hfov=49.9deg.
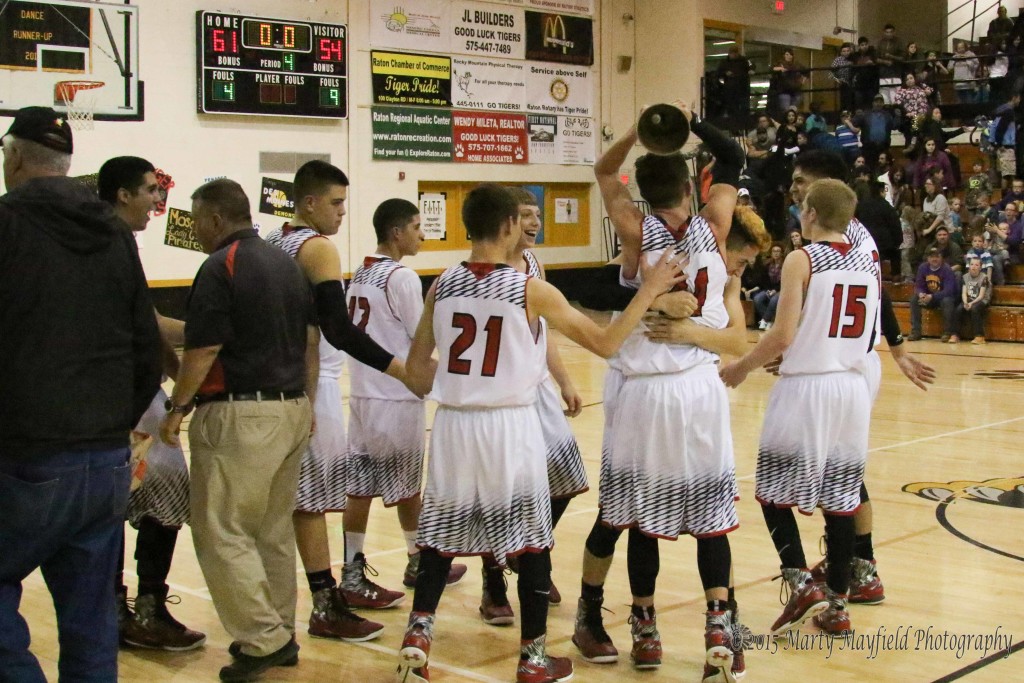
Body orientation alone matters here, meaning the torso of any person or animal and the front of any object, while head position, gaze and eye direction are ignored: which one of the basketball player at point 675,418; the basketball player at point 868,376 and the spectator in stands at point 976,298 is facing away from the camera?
the basketball player at point 675,418

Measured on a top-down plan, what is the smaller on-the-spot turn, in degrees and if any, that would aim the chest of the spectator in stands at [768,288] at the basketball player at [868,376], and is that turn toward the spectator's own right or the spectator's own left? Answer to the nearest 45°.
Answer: approximately 45° to the spectator's own left

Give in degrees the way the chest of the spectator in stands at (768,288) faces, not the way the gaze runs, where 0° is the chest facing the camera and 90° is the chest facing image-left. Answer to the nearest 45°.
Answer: approximately 45°

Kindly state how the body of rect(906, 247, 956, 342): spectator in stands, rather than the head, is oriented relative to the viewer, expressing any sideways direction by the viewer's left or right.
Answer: facing the viewer

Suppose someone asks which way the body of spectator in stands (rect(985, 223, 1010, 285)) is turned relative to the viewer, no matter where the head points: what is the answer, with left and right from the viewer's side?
facing the viewer and to the left of the viewer

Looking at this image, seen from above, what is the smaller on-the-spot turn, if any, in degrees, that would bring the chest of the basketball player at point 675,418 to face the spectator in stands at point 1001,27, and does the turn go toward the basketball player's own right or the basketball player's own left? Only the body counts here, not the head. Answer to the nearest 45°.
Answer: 0° — they already face them

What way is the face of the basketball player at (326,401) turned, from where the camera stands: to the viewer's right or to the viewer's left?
to the viewer's right

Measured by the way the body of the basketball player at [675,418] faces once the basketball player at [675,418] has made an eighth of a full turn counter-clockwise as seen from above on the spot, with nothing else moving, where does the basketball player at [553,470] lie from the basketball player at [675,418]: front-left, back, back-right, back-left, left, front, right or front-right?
front

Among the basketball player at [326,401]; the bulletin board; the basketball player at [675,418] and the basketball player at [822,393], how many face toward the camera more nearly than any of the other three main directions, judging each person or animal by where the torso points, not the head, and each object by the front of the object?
1

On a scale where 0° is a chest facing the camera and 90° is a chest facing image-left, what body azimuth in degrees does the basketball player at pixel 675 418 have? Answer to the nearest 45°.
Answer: approximately 180°

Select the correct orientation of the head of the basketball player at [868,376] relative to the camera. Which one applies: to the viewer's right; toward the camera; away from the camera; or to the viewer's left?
to the viewer's left

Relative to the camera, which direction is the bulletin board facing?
toward the camera

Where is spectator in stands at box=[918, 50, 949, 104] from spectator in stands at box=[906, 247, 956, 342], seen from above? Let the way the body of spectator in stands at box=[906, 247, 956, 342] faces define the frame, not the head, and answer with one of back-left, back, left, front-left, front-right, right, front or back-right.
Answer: back

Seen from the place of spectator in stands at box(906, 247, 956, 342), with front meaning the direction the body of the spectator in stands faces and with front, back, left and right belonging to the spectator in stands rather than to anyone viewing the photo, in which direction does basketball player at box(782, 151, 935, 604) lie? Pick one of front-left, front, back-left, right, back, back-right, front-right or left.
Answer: front

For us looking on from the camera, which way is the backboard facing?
facing the viewer and to the right of the viewer
